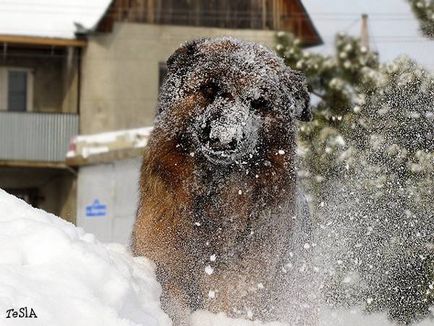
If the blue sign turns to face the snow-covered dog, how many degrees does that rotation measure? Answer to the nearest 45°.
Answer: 0° — it already faces it

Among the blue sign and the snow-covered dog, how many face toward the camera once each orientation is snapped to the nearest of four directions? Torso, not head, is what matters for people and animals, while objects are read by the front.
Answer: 2

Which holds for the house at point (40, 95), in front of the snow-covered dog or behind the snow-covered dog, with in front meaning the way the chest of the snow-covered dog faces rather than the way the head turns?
behind

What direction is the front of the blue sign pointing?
toward the camera

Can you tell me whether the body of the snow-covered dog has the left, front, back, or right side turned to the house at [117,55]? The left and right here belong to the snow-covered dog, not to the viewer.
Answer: back

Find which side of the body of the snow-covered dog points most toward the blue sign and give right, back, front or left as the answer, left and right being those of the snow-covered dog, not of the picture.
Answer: back

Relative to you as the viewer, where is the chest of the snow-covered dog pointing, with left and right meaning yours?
facing the viewer
